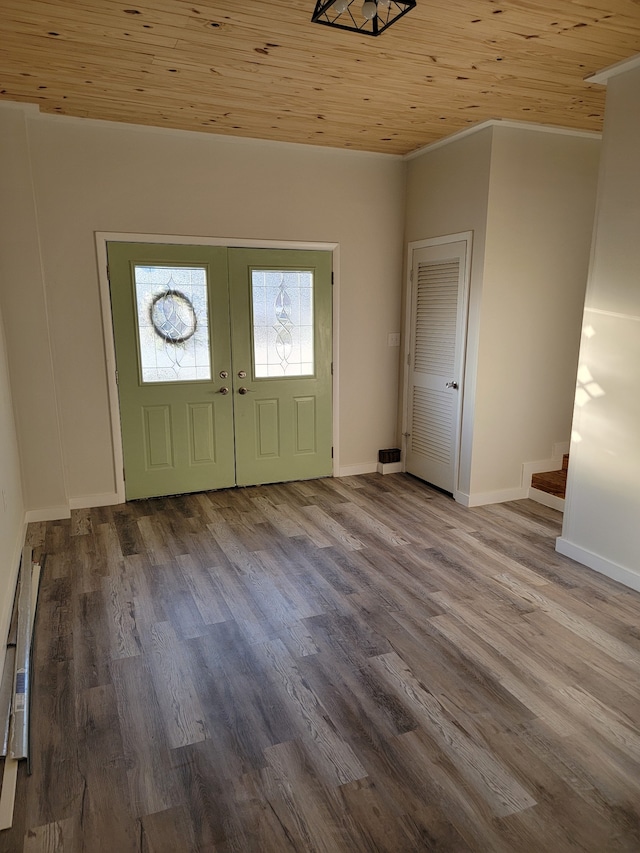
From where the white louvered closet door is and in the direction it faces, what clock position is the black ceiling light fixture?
The black ceiling light fixture is roughly at 11 o'clock from the white louvered closet door.

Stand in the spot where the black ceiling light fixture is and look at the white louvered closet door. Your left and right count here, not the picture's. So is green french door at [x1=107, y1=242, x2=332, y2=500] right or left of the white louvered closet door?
left

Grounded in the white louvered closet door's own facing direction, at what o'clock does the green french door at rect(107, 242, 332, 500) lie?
The green french door is roughly at 1 o'clock from the white louvered closet door.

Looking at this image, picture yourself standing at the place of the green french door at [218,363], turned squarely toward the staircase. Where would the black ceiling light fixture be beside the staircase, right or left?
right

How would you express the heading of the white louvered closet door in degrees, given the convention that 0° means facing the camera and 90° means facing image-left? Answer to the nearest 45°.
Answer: approximately 45°
